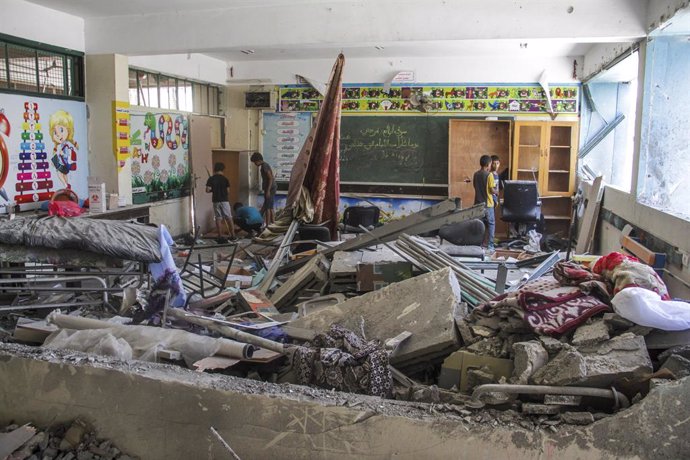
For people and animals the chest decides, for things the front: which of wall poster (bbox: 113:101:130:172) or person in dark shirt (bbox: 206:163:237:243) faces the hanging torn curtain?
the wall poster

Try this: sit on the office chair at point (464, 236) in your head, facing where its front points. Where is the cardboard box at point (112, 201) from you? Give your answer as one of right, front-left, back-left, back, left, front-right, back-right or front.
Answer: front-right

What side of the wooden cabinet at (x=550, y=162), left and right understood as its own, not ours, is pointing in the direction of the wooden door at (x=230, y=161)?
right

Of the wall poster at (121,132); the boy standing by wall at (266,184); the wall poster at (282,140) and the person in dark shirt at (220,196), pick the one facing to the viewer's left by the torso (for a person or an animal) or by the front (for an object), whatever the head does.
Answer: the boy standing by wall

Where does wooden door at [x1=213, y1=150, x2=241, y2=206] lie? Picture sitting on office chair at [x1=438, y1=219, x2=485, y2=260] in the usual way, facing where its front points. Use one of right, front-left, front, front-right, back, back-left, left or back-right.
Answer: right

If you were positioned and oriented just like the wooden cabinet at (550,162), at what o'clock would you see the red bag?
The red bag is roughly at 1 o'clock from the wooden cabinet.

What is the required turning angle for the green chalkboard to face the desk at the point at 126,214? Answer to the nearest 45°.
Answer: approximately 45° to its right

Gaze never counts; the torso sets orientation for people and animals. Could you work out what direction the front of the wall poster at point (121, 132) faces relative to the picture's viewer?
facing the viewer and to the right of the viewer

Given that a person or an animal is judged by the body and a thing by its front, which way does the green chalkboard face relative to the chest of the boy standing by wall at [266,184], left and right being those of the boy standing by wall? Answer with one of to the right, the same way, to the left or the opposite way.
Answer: to the left

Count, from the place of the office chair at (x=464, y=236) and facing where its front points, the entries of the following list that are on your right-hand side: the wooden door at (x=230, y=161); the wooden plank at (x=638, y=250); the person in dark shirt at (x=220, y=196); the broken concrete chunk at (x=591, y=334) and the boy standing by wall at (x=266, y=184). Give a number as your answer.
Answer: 3

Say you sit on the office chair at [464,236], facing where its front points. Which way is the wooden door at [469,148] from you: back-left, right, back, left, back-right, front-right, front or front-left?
back-right

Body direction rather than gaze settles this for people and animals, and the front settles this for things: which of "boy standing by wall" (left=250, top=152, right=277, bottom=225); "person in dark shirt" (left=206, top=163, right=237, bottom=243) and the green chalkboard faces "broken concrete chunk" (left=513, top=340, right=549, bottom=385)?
the green chalkboard
